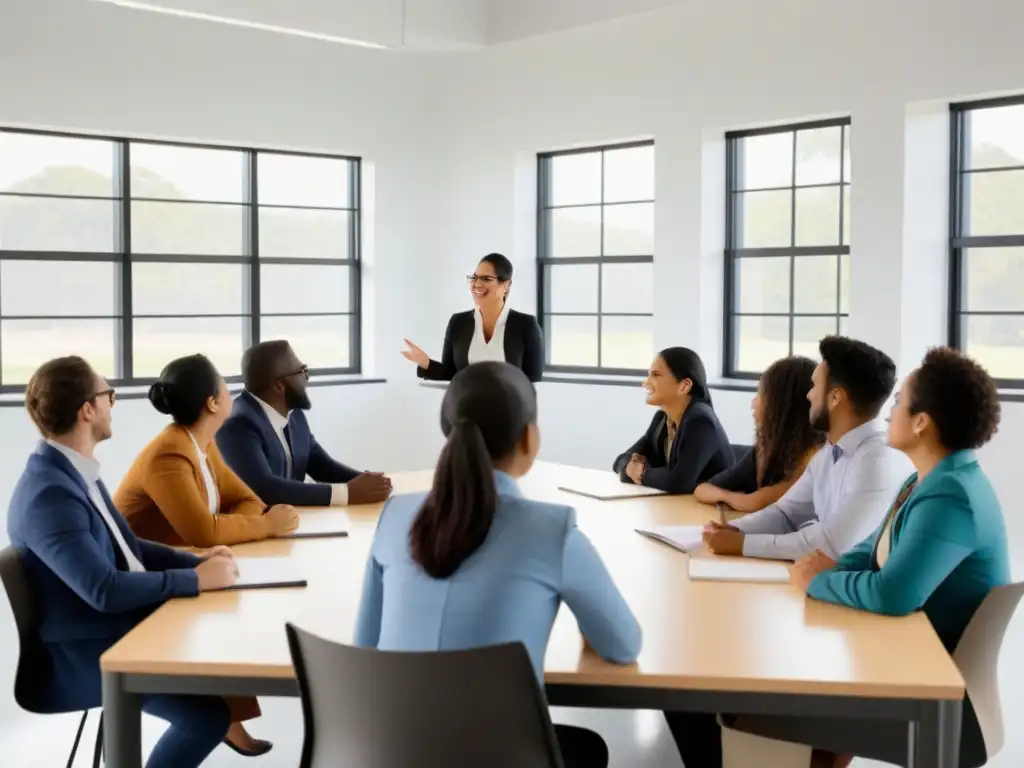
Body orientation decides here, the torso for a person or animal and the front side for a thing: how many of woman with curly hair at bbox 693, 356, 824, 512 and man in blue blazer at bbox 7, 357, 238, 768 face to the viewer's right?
1

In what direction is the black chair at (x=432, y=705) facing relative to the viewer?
away from the camera

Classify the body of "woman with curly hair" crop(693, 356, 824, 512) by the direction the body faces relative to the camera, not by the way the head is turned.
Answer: to the viewer's left

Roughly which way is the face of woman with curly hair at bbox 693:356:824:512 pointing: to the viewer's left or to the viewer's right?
to the viewer's left

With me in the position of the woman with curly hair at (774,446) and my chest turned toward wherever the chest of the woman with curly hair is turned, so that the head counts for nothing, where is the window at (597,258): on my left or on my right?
on my right

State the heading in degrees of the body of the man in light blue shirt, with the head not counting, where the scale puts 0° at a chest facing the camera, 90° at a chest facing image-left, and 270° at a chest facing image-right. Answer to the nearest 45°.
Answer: approximately 90°

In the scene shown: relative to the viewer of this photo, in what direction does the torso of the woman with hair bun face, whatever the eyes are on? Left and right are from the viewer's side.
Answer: facing to the right of the viewer

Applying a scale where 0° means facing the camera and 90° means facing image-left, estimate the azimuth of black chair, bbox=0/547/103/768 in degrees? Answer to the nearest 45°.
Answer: approximately 270°
